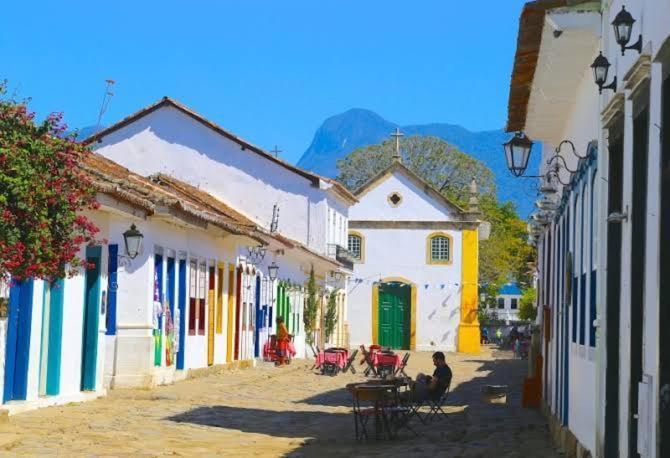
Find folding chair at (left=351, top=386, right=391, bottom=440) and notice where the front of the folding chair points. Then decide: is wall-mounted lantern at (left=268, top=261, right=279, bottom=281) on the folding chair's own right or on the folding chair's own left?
on the folding chair's own left

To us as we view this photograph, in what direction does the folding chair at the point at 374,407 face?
facing away from the viewer and to the right of the viewer

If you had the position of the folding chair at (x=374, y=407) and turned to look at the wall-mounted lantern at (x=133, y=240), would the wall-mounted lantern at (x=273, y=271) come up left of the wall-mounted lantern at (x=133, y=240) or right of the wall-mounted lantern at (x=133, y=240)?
right

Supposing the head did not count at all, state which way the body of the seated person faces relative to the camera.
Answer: to the viewer's left

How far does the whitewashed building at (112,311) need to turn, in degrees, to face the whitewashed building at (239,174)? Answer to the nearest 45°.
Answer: approximately 135° to its left

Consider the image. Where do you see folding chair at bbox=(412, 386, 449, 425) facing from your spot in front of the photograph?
facing to the left of the viewer

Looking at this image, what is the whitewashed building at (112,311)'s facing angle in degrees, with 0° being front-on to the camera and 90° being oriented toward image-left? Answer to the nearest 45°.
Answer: approximately 315°

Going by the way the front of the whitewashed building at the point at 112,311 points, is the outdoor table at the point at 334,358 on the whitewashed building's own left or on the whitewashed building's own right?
on the whitewashed building's own left

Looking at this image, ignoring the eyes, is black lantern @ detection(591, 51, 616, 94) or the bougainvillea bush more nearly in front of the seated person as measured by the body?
the bougainvillea bush

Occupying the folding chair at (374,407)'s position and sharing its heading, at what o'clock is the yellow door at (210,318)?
The yellow door is roughly at 10 o'clock from the folding chair.

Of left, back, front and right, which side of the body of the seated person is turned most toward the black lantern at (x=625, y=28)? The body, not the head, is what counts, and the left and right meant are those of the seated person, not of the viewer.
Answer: left
